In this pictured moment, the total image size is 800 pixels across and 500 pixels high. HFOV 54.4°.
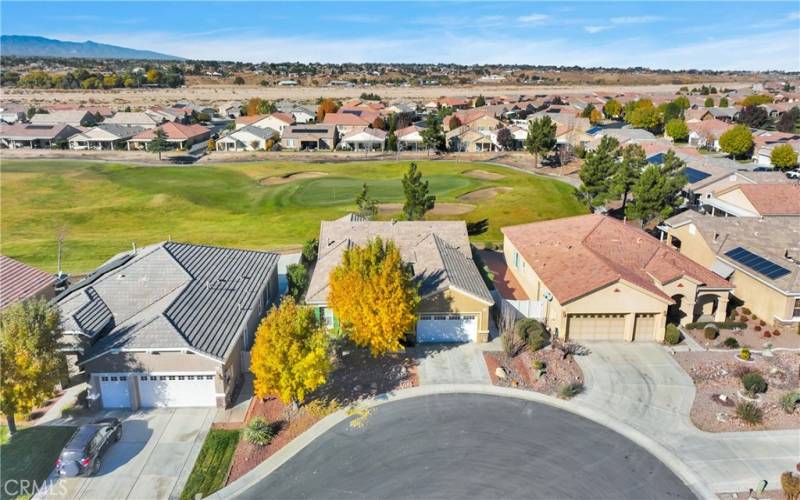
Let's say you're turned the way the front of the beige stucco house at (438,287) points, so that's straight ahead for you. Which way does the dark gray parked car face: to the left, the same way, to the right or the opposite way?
the opposite way

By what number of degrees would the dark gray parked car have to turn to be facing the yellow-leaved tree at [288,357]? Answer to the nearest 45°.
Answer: approximately 45° to its right

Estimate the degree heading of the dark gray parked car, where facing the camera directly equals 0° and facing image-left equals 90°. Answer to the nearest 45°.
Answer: approximately 225°

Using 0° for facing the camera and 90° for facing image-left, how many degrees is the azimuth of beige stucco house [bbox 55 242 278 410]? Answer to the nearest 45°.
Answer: approximately 0°

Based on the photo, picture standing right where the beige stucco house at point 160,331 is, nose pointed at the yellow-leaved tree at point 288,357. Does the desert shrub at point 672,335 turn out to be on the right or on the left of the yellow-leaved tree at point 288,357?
left

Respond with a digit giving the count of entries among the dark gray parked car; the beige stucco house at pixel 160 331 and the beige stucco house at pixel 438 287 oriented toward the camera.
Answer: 2

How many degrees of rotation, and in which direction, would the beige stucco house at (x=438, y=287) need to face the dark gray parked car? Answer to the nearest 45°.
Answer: approximately 45° to its right

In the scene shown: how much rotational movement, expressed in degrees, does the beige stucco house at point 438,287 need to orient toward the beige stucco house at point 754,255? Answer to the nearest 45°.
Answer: approximately 90° to its left

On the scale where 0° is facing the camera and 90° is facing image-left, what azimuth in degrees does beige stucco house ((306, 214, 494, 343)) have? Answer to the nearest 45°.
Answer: approximately 0°
